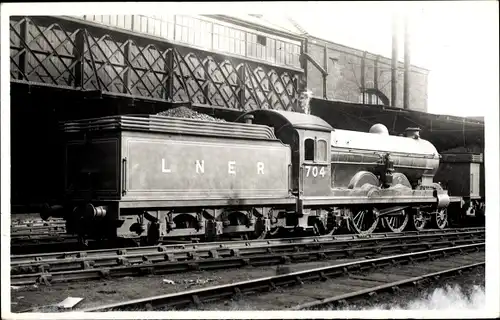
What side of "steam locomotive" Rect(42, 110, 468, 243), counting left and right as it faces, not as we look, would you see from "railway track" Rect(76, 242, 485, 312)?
right

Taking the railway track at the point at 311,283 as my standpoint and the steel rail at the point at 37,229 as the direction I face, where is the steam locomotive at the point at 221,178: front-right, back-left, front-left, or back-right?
front-right

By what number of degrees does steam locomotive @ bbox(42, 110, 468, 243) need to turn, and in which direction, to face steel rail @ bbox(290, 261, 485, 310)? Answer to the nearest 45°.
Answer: approximately 90° to its right

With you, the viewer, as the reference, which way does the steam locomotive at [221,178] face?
facing away from the viewer and to the right of the viewer
